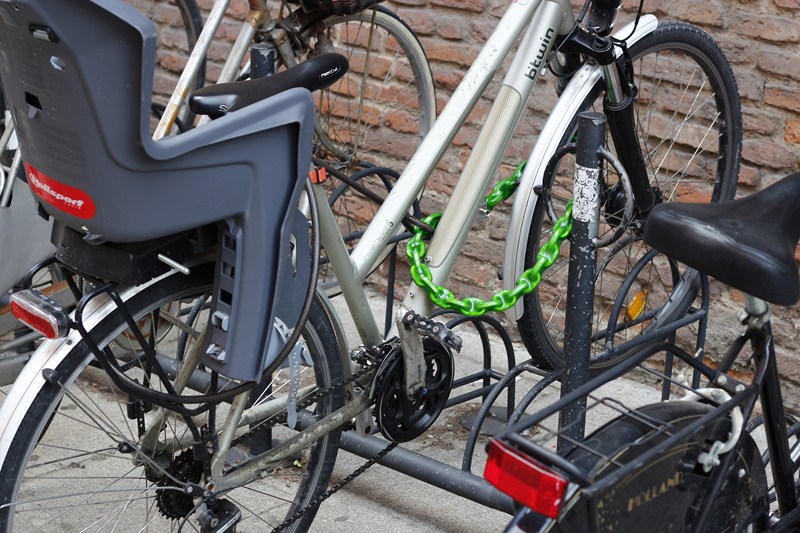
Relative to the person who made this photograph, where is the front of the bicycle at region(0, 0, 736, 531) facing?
facing away from the viewer and to the right of the viewer

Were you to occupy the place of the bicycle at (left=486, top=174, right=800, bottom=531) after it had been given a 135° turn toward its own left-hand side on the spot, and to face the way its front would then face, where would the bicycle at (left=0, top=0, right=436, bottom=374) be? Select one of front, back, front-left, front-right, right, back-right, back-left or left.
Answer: front-right

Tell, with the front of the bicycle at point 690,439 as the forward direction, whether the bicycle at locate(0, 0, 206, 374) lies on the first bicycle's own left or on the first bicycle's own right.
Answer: on the first bicycle's own left

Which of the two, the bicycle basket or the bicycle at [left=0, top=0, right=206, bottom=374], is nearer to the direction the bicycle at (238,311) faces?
the bicycle basket

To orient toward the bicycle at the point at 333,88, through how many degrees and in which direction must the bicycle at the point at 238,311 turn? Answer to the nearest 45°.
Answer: approximately 45° to its left

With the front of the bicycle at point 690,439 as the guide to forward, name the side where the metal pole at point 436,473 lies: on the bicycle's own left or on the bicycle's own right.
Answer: on the bicycle's own left

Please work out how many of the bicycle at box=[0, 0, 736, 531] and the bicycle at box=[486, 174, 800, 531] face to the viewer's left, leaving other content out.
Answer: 0

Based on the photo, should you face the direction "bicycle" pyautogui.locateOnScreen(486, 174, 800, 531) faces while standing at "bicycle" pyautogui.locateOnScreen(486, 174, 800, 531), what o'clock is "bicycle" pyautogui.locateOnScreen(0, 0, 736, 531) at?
"bicycle" pyautogui.locateOnScreen(0, 0, 736, 531) is roughly at 8 o'clock from "bicycle" pyautogui.locateOnScreen(486, 174, 800, 531).

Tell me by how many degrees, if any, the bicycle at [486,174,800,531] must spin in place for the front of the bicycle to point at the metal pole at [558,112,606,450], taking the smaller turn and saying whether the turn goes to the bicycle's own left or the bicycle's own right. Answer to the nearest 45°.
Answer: approximately 90° to the bicycle's own left

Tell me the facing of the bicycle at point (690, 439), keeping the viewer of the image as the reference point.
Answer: facing away from the viewer and to the right of the viewer
